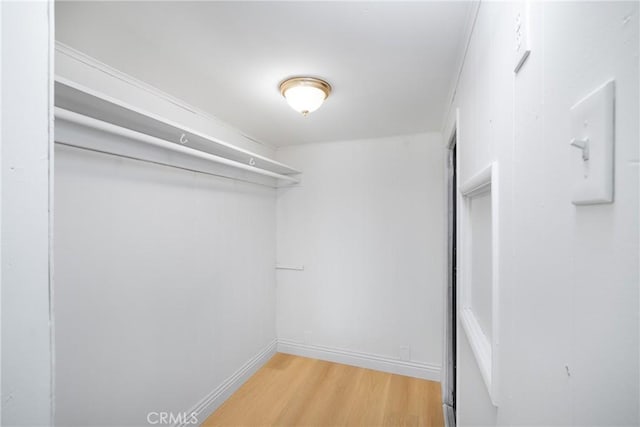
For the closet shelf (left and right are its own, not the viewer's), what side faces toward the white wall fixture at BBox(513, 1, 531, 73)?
front

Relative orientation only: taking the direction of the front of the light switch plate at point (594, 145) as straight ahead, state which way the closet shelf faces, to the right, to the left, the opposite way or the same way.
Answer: the opposite way

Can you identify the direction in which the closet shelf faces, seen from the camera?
facing the viewer and to the right of the viewer

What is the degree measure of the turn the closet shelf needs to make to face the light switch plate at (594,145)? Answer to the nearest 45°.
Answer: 0° — it already faces it

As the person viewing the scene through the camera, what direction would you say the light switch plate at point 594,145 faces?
facing the viewer and to the left of the viewer

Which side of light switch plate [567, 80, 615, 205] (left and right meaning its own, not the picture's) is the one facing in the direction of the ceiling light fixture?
right

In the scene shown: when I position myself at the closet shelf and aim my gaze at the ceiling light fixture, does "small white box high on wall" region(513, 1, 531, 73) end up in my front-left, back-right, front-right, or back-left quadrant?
front-right

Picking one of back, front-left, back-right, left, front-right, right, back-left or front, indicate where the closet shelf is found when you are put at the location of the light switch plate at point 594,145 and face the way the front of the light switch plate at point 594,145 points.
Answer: front-right

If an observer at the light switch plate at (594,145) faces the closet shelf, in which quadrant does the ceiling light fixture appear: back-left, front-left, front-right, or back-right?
front-right

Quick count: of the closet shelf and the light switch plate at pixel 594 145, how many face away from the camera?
0

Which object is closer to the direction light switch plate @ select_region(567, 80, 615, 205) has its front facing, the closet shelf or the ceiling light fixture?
the closet shelf
